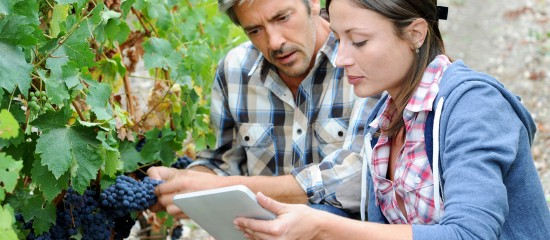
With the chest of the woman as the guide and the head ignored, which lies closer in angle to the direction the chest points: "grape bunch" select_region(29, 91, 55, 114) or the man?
the grape bunch

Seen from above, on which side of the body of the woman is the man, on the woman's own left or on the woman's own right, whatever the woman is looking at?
on the woman's own right

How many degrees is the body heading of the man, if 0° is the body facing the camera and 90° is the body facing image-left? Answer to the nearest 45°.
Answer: approximately 0°

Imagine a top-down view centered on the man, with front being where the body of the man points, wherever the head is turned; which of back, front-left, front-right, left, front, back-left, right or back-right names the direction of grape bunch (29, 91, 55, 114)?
front-right

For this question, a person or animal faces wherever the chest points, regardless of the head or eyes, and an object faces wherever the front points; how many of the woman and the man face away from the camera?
0
